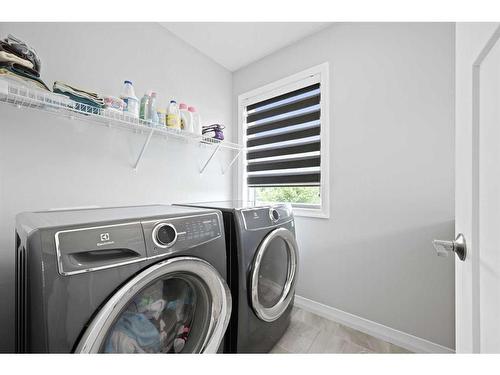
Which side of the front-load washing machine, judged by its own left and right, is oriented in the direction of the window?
left

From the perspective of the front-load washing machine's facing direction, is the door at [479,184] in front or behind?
in front

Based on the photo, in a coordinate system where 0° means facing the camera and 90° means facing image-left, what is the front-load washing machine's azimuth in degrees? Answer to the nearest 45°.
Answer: approximately 315°
